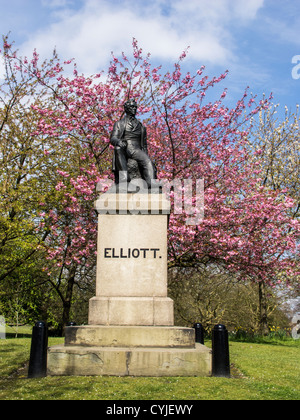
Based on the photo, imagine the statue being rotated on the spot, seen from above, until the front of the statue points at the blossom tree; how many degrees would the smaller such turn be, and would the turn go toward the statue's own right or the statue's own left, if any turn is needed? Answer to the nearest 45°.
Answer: approximately 180°

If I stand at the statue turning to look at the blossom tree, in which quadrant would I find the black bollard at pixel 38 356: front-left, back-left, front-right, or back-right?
back-left

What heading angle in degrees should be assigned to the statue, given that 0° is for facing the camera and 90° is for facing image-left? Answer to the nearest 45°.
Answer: approximately 0°
